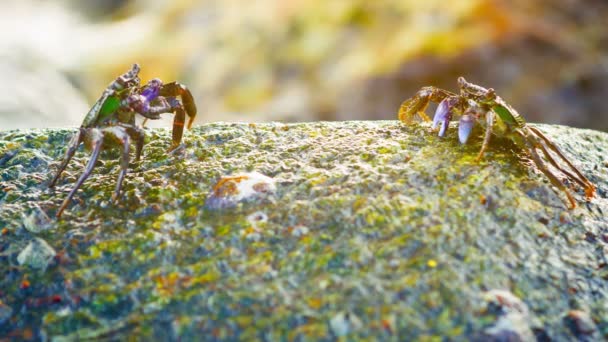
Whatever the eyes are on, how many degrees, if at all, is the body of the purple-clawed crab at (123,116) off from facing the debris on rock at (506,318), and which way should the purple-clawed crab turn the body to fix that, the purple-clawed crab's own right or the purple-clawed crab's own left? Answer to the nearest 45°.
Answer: approximately 45° to the purple-clawed crab's own right

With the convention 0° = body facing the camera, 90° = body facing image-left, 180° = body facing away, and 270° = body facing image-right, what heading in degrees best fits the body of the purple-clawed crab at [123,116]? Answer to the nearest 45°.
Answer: approximately 270°

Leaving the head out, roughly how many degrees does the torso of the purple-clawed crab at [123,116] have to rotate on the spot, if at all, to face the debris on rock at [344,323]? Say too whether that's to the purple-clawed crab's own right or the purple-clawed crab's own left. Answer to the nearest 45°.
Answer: approximately 45° to the purple-clawed crab's own right

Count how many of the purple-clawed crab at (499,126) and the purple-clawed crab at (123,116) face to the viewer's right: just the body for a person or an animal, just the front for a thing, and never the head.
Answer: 1

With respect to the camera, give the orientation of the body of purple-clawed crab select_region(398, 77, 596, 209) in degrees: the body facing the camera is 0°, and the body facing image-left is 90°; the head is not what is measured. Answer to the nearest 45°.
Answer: approximately 45°

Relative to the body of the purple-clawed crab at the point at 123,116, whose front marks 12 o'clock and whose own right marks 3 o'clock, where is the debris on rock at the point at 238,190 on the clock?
The debris on rock is roughly at 1 o'clock from the purple-clawed crab.
